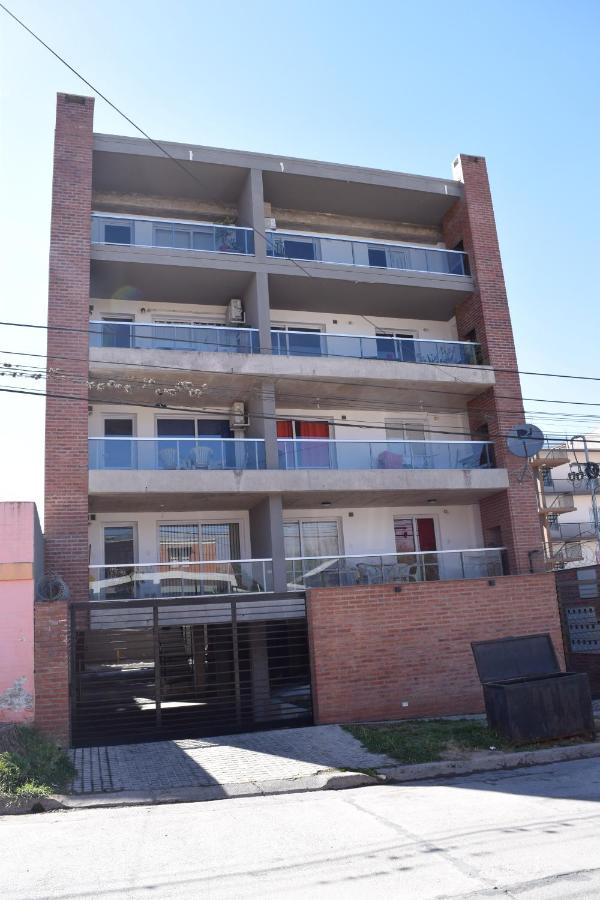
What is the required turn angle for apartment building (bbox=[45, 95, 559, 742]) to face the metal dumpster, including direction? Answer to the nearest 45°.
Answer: approximately 45° to its left

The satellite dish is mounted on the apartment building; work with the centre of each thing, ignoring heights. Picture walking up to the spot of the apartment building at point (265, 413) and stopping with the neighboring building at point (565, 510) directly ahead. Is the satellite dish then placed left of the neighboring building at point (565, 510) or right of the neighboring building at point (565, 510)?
right

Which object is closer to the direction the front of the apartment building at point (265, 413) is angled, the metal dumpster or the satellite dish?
the metal dumpster

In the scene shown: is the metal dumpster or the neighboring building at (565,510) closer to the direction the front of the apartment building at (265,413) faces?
the metal dumpster

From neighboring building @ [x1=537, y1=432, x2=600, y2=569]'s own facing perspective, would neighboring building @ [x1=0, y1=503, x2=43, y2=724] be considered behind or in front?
in front

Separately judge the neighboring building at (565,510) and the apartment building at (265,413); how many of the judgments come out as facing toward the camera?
2

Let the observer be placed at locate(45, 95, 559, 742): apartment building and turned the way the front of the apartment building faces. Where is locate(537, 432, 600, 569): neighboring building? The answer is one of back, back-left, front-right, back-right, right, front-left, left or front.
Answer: back-left
